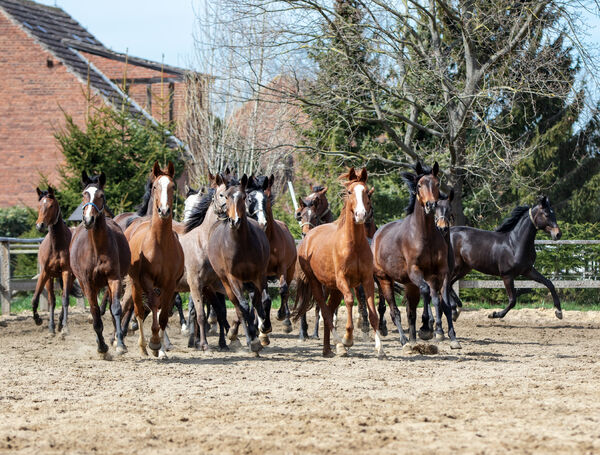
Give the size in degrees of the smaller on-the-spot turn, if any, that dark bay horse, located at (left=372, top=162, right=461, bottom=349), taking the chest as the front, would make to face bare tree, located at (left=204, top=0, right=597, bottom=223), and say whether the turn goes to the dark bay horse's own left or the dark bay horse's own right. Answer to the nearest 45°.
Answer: approximately 135° to the dark bay horse's own left

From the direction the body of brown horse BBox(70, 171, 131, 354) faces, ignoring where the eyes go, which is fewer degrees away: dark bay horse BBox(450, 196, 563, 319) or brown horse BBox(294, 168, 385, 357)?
the brown horse

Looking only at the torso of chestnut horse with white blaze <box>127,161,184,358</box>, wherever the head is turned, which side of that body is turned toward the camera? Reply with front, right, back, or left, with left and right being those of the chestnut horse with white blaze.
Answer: front

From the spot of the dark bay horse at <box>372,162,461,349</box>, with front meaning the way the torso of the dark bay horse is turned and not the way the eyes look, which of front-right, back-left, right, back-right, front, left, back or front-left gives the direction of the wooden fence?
back

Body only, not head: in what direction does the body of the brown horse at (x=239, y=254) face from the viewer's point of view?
toward the camera

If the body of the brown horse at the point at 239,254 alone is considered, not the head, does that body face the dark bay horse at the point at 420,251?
no

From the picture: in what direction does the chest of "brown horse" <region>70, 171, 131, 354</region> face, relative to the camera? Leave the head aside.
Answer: toward the camera

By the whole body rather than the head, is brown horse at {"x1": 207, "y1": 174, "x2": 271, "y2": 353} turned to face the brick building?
no

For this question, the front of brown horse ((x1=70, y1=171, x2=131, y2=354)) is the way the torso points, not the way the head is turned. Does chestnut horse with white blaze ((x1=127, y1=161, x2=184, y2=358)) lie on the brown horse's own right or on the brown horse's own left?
on the brown horse's own left

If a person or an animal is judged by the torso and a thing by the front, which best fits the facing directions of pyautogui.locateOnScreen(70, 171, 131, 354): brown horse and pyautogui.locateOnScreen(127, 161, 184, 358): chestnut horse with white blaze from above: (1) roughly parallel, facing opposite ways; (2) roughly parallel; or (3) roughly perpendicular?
roughly parallel

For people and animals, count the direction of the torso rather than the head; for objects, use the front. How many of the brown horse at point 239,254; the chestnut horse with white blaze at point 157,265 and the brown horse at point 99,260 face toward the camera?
3

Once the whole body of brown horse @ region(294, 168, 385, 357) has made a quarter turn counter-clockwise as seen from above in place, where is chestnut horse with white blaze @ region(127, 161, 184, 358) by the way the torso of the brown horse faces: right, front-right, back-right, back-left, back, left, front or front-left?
back-left

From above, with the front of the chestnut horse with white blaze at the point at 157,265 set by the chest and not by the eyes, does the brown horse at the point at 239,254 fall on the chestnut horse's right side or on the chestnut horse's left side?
on the chestnut horse's left side

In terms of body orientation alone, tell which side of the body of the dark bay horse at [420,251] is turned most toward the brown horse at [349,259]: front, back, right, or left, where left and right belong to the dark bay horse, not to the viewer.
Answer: right

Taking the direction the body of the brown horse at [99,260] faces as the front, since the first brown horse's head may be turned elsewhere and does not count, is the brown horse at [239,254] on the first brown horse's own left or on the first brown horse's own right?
on the first brown horse's own left
